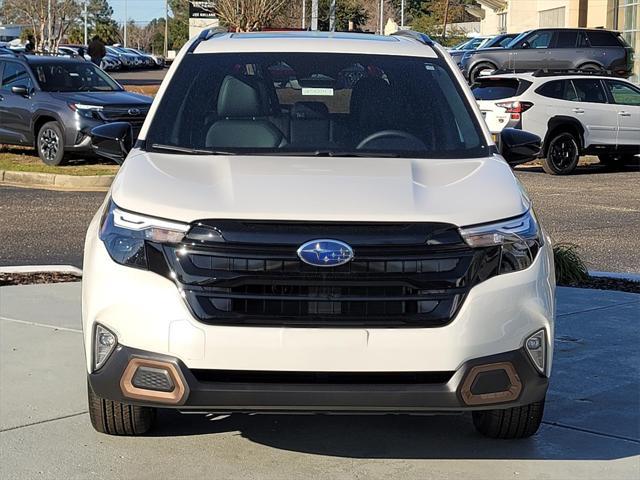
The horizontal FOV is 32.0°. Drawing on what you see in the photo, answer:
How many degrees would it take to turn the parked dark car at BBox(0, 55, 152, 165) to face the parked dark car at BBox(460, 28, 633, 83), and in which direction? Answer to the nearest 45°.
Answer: approximately 90° to its left

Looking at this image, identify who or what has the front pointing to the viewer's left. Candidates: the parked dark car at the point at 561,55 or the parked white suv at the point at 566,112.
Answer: the parked dark car

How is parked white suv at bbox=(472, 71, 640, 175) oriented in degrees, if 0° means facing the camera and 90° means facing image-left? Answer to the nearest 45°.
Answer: approximately 225°

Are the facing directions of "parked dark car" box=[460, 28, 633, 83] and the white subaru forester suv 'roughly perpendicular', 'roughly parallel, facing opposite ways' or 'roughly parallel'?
roughly perpendicular

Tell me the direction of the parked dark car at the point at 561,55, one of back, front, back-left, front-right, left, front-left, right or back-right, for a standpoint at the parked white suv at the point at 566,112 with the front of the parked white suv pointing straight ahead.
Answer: front-left

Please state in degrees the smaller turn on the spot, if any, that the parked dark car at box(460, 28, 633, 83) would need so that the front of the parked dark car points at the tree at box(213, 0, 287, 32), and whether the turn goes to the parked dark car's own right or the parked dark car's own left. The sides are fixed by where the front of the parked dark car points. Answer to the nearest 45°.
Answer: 0° — it already faces it

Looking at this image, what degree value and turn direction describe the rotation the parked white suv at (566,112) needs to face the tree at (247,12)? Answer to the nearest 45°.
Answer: approximately 90° to its left

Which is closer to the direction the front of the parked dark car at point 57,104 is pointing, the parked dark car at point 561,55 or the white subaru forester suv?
the white subaru forester suv

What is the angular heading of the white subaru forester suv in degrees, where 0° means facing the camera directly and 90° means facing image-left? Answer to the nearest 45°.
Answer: approximately 0°

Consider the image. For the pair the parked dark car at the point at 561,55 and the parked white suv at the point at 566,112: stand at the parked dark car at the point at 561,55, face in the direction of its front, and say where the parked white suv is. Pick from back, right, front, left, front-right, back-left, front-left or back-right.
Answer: left

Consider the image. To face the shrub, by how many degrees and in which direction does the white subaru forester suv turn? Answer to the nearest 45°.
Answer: approximately 135° to its left

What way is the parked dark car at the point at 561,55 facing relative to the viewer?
to the viewer's left
